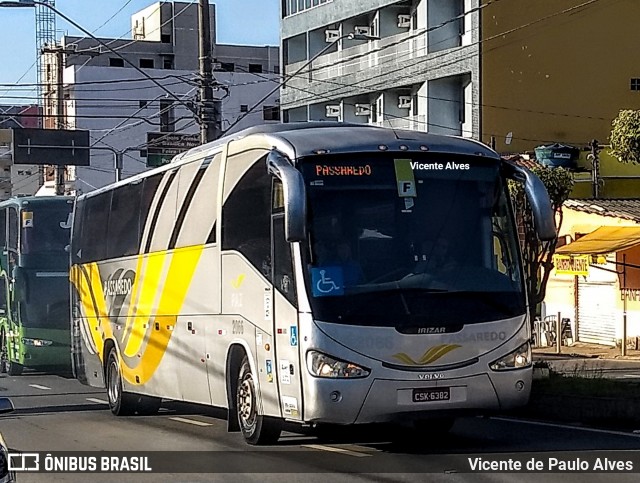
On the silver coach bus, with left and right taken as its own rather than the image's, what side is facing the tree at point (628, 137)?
left

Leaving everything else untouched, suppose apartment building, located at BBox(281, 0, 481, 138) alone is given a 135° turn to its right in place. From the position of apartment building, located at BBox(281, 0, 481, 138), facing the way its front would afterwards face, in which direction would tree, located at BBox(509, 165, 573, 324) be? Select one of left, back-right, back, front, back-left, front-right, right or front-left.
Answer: back

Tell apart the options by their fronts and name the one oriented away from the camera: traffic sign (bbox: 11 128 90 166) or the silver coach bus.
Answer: the traffic sign

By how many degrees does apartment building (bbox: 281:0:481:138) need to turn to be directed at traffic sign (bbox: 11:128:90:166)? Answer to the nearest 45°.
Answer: approximately 45° to its right

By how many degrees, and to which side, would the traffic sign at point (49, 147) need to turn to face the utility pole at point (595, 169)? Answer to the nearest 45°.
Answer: approximately 135° to its right

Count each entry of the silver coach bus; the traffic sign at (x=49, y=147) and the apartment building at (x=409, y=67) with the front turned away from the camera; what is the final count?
1

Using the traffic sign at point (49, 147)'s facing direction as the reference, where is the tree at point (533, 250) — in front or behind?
behind

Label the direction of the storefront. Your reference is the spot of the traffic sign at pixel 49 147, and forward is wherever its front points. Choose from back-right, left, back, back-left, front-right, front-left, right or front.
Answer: back-right

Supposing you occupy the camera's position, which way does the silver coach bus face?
facing the viewer and to the right of the viewer

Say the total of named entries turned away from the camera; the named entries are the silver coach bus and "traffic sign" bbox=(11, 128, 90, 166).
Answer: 1

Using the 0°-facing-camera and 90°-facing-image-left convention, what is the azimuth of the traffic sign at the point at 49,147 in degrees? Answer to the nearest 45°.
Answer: approximately 180°

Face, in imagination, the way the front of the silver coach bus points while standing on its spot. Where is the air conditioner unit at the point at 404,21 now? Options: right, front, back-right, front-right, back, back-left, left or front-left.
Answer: back-left

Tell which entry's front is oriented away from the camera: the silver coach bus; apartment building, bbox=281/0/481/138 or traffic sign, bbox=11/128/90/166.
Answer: the traffic sign

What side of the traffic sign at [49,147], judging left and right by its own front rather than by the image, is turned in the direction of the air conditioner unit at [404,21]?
right

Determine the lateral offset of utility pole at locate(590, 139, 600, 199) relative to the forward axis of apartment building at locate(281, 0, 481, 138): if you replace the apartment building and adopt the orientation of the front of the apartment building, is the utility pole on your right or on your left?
on your left

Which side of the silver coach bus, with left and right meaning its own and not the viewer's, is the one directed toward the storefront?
left

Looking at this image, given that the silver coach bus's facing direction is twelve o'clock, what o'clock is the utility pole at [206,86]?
The utility pole is roughly at 7 o'clock from the silver coach bus.
